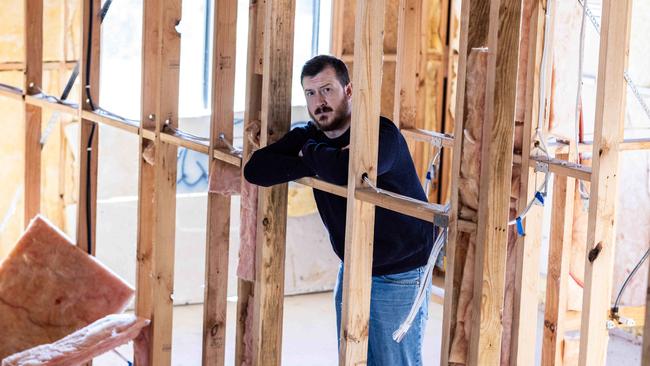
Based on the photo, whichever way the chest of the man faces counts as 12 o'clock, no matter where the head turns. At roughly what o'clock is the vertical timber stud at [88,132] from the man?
The vertical timber stud is roughly at 3 o'clock from the man.

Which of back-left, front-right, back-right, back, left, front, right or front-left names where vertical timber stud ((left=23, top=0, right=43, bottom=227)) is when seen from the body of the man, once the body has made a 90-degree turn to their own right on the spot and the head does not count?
front

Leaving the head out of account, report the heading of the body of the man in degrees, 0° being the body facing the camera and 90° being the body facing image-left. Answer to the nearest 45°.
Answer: approximately 45°

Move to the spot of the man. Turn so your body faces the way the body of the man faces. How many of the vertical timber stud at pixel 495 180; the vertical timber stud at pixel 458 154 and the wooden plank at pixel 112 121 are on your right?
1

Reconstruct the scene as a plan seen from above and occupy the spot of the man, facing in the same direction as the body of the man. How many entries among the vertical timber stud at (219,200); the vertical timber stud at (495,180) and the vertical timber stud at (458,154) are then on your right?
1

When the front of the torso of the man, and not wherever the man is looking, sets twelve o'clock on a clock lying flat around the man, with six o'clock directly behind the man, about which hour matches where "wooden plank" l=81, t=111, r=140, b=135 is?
The wooden plank is roughly at 3 o'clock from the man.

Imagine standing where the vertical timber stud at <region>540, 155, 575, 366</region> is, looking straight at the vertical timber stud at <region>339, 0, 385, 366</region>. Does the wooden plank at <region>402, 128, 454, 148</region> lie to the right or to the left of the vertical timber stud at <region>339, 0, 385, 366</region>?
right

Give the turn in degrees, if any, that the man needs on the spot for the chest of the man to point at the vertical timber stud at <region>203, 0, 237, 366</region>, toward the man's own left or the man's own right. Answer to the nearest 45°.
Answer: approximately 90° to the man's own right

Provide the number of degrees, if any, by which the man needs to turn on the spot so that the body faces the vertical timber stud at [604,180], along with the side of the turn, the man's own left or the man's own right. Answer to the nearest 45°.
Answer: approximately 135° to the man's own left

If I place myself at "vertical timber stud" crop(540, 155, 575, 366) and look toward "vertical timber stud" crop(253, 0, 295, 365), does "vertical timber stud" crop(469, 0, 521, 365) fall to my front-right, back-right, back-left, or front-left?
front-left
